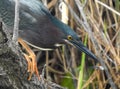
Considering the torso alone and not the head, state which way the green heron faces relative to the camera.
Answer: to the viewer's right
